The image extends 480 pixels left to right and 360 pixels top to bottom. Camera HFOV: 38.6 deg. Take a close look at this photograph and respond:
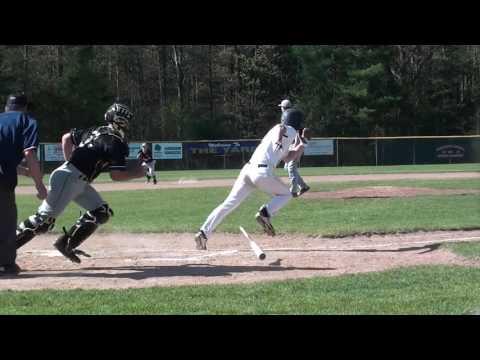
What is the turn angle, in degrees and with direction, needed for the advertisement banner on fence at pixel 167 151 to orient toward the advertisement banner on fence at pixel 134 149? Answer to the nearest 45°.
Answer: approximately 45° to its right

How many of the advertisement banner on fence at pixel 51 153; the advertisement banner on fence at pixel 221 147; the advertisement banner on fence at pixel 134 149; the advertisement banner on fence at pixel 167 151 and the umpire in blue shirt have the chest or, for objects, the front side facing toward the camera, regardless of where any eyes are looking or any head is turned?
4

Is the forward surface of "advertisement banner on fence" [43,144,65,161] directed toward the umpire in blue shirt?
yes

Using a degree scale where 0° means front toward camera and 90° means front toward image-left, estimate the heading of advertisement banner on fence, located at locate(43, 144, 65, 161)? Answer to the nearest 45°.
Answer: approximately 0°

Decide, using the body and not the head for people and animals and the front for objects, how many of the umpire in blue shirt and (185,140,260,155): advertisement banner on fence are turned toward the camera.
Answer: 1

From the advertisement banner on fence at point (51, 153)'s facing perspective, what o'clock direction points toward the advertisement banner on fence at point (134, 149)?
the advertisement banner on fence at point (134, 149) is roughly at 9 o'clock from the advertisement banner on fence at point (51, 153).

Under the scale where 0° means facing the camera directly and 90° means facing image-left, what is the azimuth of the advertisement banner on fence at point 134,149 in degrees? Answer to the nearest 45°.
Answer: approximately 0°

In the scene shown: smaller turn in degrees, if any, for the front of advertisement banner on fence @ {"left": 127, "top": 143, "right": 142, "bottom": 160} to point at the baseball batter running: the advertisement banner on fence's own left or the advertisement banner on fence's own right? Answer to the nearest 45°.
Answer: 0° — it already faces them
